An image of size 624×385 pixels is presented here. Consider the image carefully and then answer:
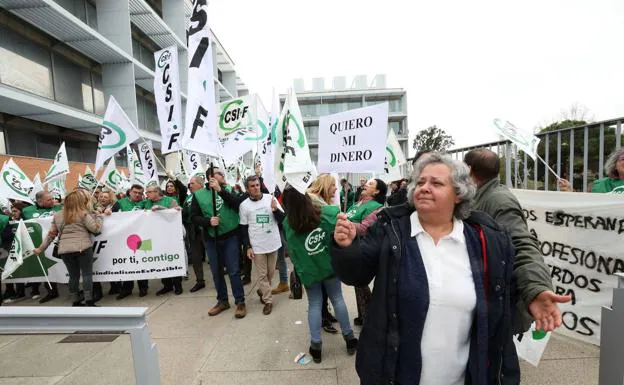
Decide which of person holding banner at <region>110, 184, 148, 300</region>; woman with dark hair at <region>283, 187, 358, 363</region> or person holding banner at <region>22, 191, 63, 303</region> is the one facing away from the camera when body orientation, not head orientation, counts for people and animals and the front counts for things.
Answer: the woman with dark hair

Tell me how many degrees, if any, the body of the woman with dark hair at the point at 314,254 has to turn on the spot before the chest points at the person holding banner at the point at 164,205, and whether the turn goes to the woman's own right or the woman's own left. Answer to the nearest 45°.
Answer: approximately 45° to the woman's own left

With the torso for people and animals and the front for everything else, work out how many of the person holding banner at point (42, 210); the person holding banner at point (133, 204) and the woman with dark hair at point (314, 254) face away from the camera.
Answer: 1

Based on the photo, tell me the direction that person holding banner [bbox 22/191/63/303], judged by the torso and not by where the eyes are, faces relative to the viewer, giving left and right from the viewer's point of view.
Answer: facing the viewer

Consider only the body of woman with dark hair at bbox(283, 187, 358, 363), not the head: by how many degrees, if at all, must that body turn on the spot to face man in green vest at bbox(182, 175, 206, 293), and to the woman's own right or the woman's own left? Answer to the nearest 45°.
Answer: approximately 45° to the woman's own left

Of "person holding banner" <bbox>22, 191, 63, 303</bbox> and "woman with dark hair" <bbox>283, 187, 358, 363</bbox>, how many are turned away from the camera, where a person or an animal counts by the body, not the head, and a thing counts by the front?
1

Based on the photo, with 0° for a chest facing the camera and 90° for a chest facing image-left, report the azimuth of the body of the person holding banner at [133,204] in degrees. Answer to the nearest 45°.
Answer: approximately 0°

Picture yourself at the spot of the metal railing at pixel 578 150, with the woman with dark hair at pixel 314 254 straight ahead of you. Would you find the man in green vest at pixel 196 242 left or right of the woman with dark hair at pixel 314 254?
right

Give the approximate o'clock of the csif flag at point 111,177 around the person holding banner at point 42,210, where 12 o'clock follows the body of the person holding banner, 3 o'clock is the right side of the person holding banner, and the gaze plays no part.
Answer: The csif flag is roughly at 7 o'clock from the person holding banner.

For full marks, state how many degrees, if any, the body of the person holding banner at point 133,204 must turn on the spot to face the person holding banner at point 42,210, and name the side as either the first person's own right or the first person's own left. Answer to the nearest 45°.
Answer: approximately 135° to the first person's own right

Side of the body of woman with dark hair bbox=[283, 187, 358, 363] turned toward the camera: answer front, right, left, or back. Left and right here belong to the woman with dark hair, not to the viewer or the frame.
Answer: back

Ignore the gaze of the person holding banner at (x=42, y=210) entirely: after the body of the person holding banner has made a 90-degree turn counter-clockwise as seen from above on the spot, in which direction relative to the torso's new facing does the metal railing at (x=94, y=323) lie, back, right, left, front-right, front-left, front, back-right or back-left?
right

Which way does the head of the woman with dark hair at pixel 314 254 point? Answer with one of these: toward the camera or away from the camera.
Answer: away from the camera

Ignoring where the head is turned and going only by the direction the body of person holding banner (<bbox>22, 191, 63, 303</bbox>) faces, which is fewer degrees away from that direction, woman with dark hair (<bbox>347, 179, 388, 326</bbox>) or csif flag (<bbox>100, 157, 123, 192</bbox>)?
the woman with dark hair

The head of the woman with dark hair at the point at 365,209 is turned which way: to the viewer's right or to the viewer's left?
to the viewer's left

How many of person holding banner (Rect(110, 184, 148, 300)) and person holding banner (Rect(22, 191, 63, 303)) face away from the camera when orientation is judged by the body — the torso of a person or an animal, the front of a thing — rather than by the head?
0
